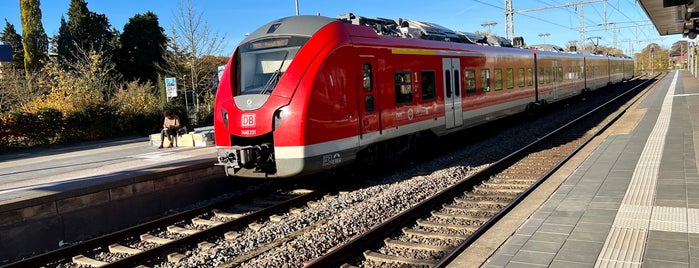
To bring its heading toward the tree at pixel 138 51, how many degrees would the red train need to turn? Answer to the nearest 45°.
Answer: approximately 90° to its right

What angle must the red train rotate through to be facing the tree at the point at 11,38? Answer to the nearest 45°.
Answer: approximately 90° to its right

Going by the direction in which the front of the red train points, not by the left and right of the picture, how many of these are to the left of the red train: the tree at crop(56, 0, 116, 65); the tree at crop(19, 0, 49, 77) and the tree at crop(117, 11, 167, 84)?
0

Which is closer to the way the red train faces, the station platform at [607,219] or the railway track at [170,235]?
the railway track

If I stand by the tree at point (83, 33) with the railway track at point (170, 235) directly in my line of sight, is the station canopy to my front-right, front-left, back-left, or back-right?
front-left

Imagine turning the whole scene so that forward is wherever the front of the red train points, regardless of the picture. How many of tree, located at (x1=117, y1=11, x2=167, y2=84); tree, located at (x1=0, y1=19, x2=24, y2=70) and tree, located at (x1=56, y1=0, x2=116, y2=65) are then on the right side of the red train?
3

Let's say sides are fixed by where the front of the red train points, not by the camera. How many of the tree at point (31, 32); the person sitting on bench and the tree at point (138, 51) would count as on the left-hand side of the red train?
0

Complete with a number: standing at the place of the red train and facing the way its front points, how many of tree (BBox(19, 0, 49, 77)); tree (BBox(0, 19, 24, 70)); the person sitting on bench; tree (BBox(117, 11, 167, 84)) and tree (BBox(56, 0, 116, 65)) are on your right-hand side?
5

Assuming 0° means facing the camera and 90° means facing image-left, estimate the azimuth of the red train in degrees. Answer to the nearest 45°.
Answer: approximately 45°

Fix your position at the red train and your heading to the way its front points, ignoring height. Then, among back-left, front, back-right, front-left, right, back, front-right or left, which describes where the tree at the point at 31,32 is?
right

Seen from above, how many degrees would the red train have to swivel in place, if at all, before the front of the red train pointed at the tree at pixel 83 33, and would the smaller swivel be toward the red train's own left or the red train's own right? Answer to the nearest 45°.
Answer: approximately 90° to the red train's own right

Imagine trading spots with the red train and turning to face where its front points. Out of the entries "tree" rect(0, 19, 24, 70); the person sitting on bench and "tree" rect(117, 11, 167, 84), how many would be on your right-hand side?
3
